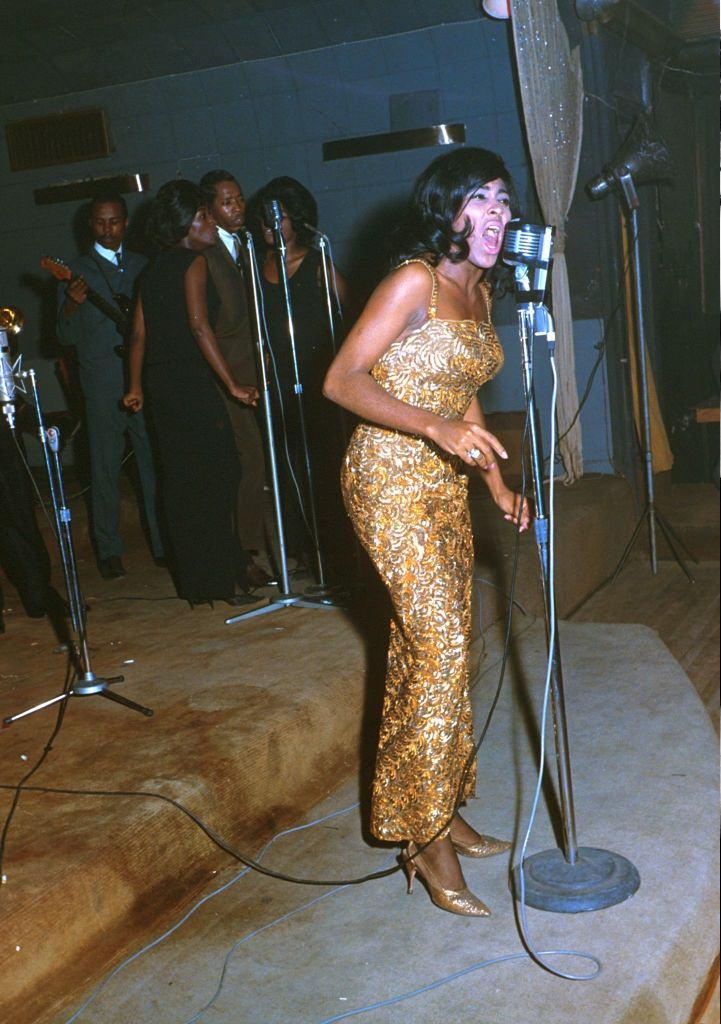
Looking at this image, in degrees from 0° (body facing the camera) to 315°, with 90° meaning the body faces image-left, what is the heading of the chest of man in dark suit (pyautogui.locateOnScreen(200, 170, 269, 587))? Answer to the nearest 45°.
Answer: approximately 315°

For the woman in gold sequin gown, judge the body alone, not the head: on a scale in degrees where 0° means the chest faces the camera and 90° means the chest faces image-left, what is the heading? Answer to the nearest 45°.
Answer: approximately 315°

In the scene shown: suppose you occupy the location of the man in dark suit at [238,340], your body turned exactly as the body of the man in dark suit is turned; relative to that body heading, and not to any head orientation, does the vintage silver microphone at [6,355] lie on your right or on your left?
on your right
